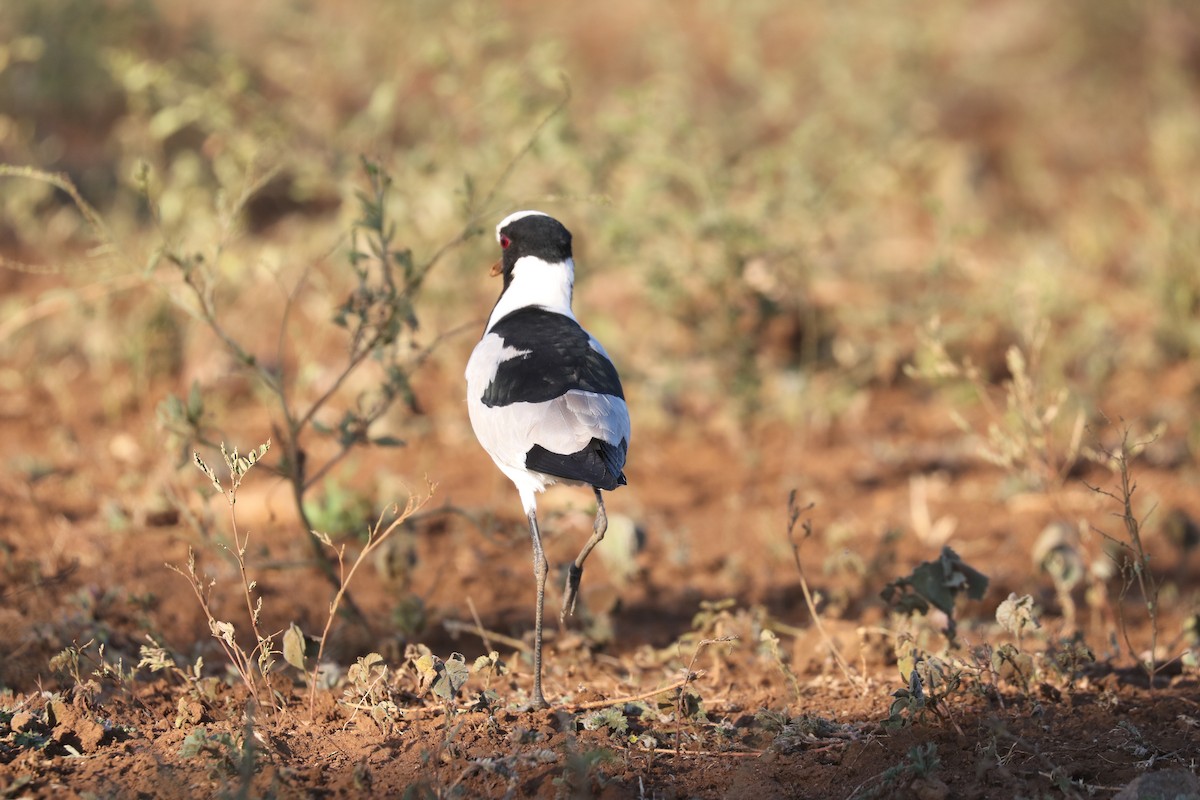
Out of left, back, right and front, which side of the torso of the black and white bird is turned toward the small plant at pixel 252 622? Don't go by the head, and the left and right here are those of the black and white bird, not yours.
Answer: left

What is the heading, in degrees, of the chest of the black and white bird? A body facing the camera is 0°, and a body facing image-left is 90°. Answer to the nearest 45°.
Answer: approximately 135°
